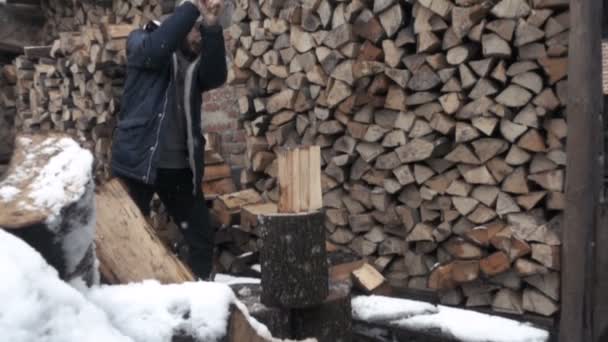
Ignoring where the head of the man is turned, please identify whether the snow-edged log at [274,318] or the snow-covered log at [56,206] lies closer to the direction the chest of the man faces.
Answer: the snow-edged log

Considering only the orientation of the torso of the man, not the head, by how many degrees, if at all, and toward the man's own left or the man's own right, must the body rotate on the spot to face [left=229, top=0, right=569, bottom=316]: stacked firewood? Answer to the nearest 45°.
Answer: approximately 45° to the man's own left

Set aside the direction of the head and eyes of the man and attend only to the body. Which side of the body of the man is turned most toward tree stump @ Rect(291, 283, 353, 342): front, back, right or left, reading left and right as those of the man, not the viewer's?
front

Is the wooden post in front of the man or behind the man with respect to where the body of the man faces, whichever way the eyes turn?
in front

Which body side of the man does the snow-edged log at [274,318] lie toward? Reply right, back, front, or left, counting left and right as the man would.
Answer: front

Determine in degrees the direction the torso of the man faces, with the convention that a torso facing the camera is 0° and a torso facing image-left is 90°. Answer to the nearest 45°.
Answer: approximately 315°

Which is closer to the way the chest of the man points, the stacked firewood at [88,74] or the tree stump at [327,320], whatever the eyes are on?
the tree stump

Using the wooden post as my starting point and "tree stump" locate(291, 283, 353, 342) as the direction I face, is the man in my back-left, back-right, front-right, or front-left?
front-right

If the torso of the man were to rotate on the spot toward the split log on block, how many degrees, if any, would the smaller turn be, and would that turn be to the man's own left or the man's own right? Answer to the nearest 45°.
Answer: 0° — they already face it

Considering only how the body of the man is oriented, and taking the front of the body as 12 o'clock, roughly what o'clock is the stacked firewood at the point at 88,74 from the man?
The stacked firewood is roughly at 7 o'clock from the man.
